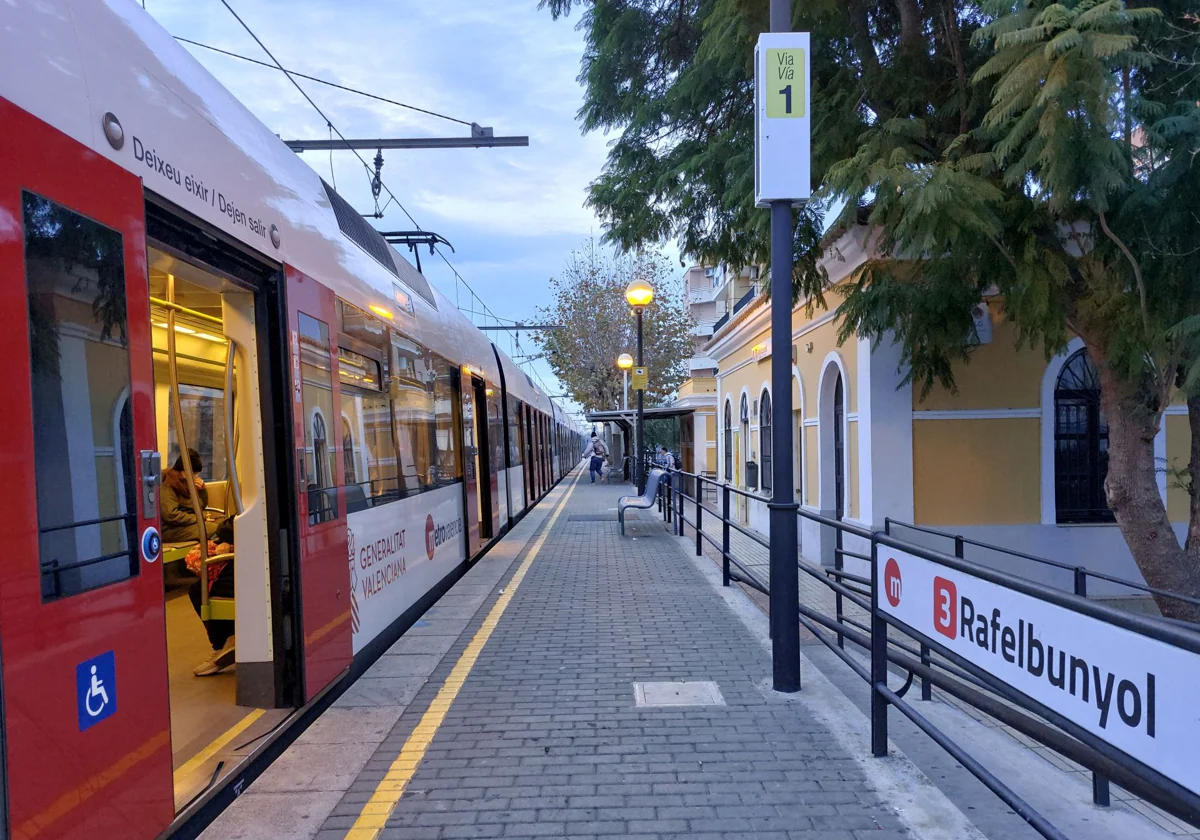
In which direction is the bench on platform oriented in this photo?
to the viewer's left
